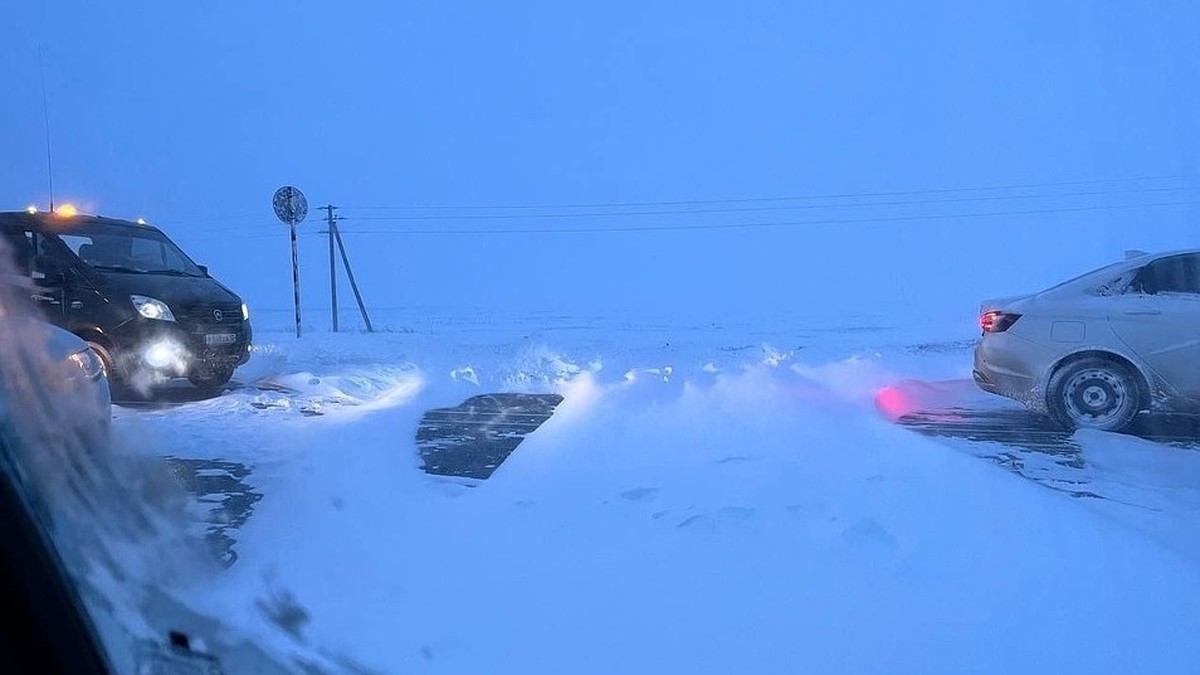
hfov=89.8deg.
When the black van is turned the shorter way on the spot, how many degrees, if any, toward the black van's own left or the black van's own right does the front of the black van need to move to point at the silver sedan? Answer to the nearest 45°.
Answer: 0° — it already faces it

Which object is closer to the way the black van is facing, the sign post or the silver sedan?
the silver sedan

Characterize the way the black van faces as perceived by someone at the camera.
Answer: facing the viewer and to the right of the viewer

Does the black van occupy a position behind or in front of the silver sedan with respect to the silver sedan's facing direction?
behind

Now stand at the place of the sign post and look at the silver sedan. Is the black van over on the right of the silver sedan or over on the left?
right

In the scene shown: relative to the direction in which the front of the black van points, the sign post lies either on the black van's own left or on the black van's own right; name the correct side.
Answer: on the black van's own left

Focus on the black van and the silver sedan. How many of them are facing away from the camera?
0

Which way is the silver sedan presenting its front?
to the viewer's right
